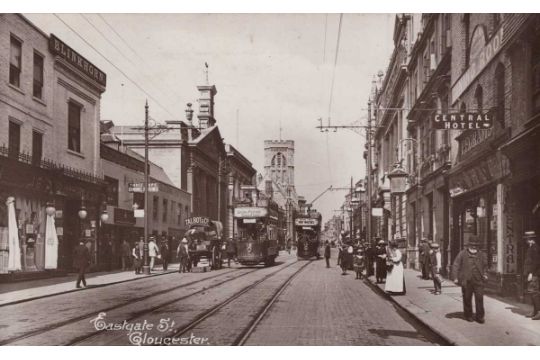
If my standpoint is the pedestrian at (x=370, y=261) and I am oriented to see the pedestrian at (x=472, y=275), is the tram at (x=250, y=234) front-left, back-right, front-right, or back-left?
back-right

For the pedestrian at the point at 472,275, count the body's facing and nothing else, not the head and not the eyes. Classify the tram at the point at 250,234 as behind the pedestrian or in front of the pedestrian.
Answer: behind

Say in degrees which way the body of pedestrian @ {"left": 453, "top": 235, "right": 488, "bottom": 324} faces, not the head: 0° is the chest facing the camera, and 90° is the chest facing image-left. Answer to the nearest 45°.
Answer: approximately 0°

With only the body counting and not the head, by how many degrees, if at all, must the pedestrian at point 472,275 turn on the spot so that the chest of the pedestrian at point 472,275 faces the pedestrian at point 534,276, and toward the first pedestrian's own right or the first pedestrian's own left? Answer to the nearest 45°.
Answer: approximately 90° to the first pedestrian's own left

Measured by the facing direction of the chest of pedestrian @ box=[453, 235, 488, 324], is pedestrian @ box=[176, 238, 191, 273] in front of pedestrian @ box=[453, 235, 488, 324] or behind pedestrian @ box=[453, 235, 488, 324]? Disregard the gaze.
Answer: behind

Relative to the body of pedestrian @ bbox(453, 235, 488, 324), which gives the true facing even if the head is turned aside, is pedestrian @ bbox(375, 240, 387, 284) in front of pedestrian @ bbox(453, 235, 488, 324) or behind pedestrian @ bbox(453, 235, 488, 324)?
behind

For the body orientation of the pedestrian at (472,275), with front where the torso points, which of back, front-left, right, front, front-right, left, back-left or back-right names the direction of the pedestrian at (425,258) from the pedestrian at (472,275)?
back
